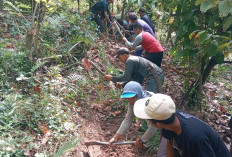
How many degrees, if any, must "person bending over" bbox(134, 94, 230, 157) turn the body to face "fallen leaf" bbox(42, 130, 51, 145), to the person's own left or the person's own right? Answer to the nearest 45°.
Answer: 0° — they already face it

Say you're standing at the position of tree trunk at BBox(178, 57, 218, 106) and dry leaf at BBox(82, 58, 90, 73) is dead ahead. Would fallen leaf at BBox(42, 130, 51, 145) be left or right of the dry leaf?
left

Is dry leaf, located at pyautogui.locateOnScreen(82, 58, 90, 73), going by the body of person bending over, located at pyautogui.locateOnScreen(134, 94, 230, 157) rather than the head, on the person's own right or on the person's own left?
on the person's own right

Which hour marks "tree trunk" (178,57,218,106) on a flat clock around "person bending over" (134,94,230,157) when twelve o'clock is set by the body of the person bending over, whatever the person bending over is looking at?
The tree trunk is roughly at 3 o'clock from the person bending over.

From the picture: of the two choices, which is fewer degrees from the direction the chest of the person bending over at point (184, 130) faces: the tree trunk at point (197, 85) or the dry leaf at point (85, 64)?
the dry leaf

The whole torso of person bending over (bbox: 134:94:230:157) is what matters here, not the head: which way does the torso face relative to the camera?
to the viewer's left

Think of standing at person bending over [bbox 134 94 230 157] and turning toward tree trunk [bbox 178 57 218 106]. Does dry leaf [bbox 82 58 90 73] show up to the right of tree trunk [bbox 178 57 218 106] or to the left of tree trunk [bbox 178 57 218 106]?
left
